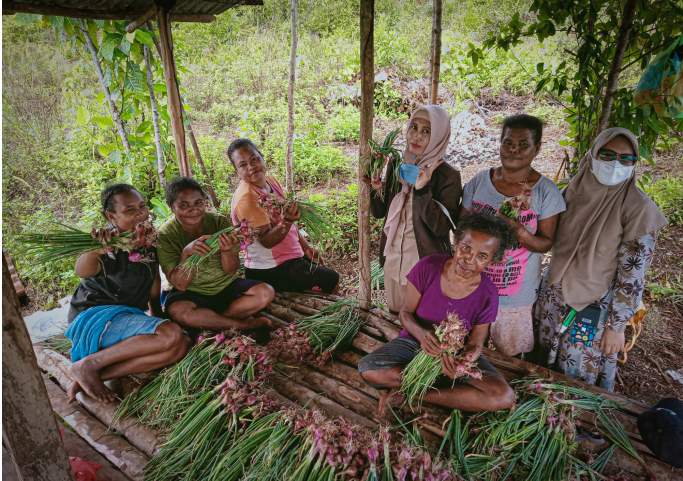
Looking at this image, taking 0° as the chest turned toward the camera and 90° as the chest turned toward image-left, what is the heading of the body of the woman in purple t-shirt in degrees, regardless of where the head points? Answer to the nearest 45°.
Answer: approximately 0°

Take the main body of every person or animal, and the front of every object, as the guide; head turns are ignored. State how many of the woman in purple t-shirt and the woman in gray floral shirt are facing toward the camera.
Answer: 2

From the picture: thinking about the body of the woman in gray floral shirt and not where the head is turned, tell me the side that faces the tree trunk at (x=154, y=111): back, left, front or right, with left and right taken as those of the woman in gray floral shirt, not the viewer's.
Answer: right

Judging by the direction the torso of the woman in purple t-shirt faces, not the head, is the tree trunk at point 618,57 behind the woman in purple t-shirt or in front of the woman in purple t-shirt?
behind

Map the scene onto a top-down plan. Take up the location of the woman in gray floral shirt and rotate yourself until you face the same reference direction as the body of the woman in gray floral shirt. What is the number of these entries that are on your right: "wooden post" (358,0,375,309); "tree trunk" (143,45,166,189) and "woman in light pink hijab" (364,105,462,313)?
3

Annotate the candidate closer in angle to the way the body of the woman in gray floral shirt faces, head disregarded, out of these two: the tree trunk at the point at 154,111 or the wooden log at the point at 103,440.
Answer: the wooden log

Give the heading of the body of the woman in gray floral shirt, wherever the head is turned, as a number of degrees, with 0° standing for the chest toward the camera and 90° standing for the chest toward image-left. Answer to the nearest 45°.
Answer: approximately 0°

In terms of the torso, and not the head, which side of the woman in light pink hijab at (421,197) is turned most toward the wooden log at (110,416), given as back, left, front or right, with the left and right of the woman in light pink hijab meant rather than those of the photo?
front

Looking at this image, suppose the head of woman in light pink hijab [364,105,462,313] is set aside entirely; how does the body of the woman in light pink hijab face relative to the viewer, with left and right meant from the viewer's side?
facing the viewer and to the left of the viewer

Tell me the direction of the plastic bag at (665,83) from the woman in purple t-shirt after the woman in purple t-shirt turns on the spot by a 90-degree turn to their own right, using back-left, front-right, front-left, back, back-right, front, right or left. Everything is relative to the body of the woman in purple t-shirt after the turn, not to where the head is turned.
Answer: back-right

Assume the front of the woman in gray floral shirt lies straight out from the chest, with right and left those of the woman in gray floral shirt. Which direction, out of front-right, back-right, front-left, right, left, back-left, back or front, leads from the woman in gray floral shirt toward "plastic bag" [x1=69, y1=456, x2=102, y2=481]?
front-right

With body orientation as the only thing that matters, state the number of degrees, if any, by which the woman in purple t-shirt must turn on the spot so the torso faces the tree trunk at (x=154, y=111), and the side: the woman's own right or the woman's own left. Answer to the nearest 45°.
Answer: approximately 135° to the woman's own right

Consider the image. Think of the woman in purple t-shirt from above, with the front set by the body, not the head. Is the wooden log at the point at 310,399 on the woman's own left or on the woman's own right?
on the woman's own right
